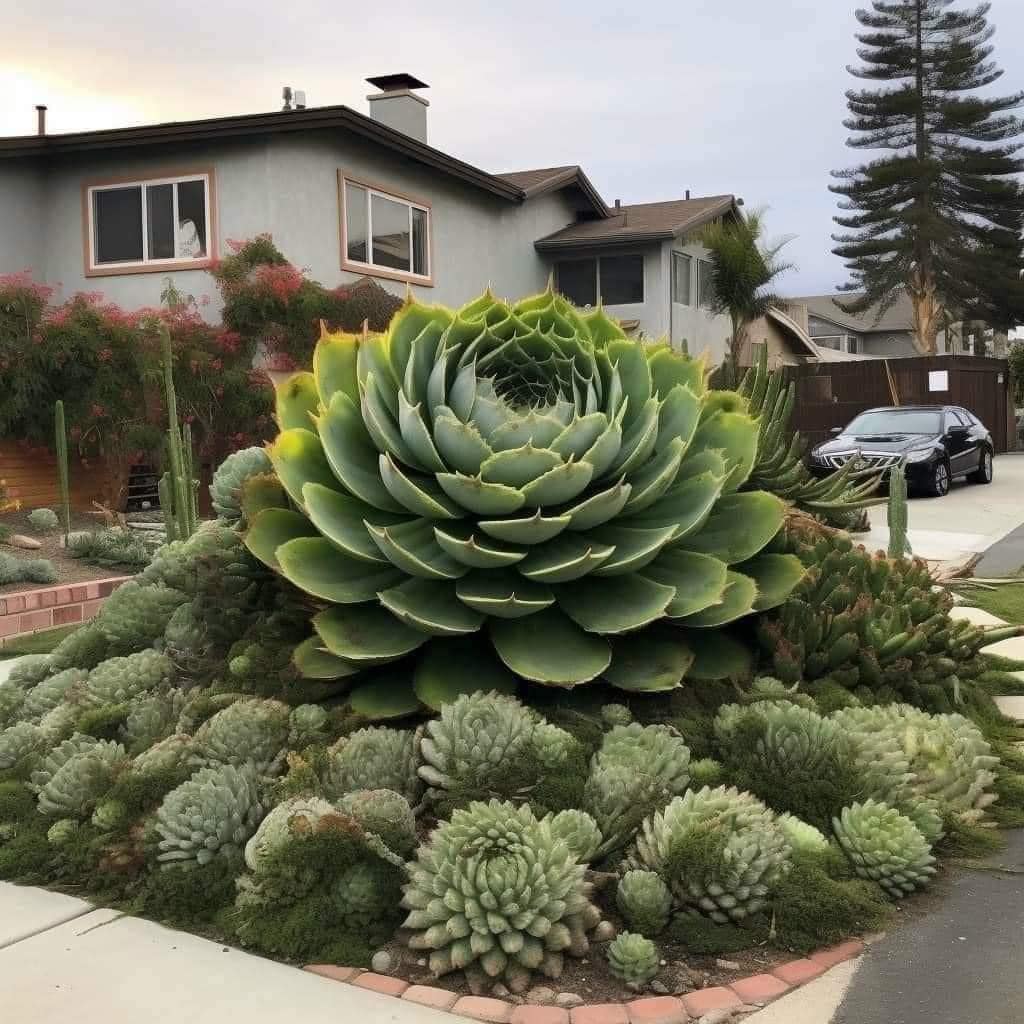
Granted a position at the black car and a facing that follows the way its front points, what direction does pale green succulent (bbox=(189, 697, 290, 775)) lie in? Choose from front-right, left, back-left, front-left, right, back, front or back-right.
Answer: front-left

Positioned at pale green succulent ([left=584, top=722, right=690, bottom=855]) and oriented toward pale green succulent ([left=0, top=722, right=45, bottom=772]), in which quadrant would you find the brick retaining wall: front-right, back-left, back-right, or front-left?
front-right

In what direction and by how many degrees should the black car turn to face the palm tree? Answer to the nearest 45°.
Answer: approximately 90° to its right

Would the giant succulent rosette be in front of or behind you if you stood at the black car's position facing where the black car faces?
in front

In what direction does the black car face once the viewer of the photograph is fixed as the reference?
facing the viewer and to the left of the viewer

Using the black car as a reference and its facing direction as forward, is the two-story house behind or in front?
in front

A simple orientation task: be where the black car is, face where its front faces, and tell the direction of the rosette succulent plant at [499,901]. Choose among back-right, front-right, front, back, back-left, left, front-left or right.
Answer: front-left

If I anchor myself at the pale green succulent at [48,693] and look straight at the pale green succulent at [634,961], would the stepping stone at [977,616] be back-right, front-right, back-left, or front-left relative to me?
front-left

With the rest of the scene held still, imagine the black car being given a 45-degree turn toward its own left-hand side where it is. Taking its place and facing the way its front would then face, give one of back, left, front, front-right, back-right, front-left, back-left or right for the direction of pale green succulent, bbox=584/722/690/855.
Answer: front

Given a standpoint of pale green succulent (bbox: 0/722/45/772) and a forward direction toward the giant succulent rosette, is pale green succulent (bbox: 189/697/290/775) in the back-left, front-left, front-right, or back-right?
front-right

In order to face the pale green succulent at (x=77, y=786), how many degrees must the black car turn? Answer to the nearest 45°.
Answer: approximately 45° to its left

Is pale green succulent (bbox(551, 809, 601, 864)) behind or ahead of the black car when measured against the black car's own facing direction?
ahead

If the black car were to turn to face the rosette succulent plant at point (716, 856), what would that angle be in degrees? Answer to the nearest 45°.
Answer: approximately 45° to its left

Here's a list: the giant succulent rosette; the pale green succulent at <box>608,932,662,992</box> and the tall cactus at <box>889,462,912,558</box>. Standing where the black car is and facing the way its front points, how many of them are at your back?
0
